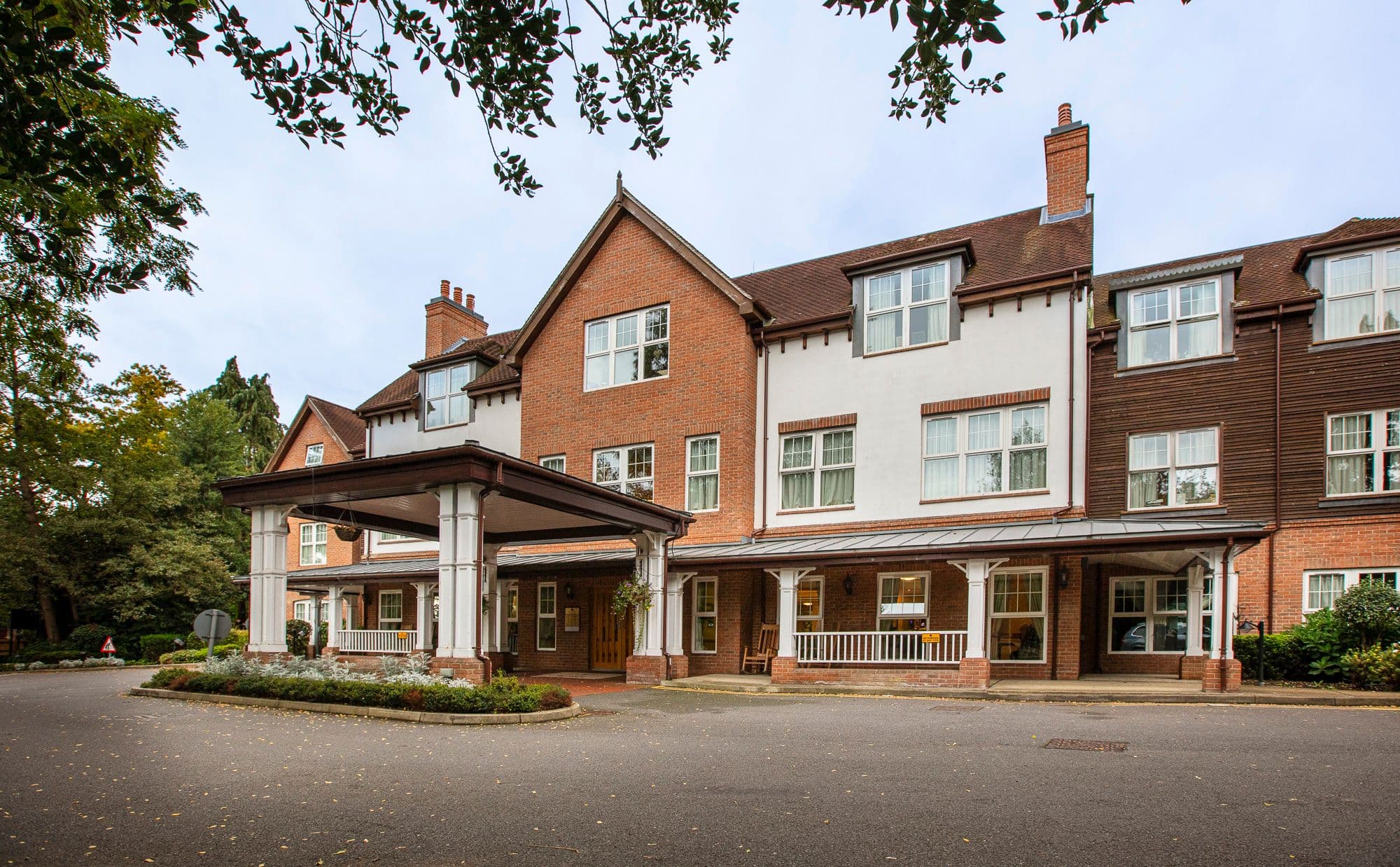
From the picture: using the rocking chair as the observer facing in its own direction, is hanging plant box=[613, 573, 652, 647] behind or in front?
in front

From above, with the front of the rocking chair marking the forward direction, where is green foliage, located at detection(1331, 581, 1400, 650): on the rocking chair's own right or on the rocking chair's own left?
on the rocking chair's own left

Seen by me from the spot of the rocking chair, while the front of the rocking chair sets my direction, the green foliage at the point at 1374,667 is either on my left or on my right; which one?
on my left

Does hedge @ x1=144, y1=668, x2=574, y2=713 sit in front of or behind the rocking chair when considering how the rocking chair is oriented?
in front

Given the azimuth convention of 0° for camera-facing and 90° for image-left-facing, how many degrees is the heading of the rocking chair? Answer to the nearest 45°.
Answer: approximately 45°
